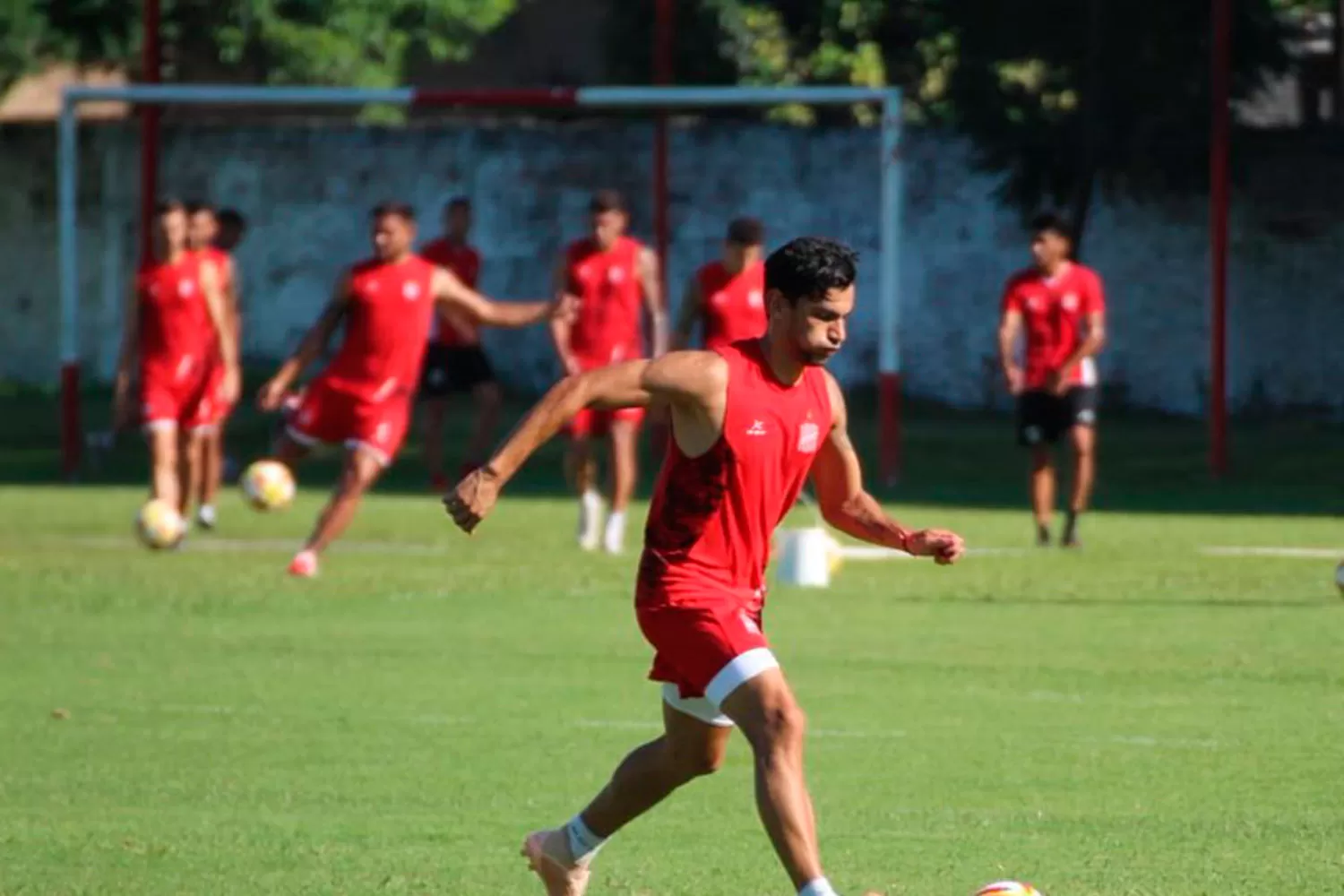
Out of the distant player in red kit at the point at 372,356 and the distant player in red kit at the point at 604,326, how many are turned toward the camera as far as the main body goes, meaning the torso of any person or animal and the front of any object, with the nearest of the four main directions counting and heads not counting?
2

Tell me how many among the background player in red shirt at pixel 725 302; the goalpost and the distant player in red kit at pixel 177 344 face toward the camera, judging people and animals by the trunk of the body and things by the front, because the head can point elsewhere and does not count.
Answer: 3

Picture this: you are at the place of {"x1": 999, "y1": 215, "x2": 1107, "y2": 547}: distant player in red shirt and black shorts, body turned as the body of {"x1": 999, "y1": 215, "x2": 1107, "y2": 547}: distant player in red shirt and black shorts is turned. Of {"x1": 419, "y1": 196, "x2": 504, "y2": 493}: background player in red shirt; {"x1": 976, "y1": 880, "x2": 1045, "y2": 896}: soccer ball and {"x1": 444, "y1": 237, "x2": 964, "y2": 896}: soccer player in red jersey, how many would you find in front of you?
2

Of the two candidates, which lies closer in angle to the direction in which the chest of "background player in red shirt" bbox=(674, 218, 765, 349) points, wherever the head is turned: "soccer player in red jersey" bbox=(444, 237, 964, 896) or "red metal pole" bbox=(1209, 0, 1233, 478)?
the soccer player in red jersey

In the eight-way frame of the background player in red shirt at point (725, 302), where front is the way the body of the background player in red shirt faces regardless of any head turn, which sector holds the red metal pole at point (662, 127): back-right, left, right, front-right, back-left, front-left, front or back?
back

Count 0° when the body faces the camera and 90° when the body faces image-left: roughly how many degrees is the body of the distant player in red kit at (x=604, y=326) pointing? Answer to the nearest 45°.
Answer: approximately 0°

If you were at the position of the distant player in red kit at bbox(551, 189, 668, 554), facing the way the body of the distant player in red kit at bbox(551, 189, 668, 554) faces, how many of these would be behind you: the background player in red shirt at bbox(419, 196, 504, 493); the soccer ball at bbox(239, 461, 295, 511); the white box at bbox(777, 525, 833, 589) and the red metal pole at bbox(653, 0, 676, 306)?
2

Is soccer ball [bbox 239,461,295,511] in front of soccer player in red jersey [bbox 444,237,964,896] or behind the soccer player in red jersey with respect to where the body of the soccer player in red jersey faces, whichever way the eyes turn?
behind

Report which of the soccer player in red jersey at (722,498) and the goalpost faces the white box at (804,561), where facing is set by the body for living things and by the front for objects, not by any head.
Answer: the goalpost

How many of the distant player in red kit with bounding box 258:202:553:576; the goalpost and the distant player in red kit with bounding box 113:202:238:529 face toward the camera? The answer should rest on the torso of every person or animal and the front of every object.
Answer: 3

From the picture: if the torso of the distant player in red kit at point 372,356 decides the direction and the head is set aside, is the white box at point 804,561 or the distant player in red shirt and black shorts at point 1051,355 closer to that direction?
the white box

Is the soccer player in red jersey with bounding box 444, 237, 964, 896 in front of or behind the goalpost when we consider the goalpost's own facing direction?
in front
